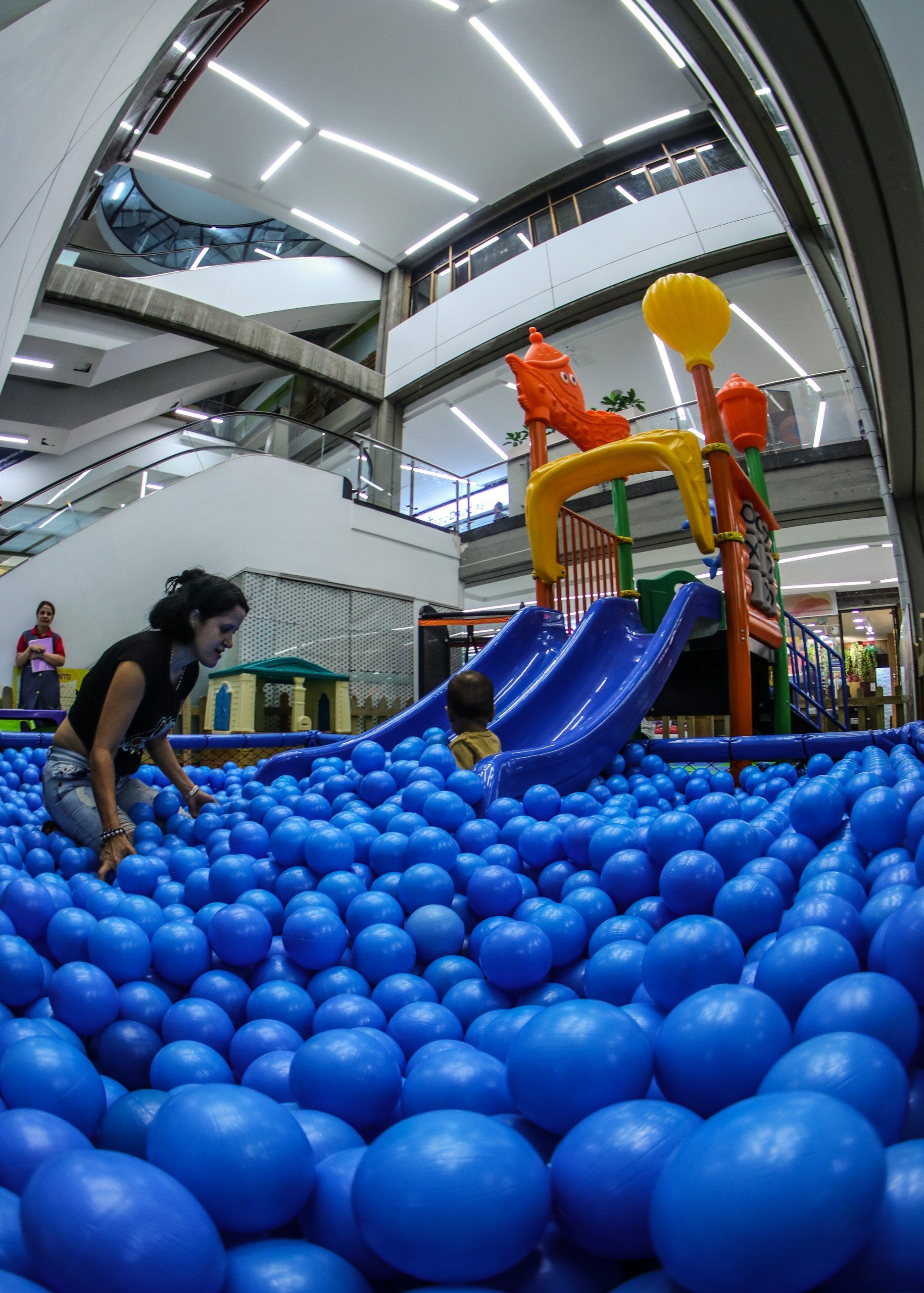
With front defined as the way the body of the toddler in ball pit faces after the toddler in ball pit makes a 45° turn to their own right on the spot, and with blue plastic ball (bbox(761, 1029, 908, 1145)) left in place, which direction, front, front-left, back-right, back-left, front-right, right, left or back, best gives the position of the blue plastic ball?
back-right

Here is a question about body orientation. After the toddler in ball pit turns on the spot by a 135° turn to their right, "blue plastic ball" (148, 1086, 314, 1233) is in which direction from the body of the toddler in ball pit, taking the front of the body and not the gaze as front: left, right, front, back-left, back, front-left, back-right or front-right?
front-right

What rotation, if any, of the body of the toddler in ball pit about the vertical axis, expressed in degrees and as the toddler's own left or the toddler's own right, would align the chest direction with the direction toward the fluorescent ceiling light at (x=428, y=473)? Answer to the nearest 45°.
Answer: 0° — they already face it

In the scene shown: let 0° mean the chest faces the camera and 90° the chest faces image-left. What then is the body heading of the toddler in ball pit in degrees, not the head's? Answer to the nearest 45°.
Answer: approximately 180°

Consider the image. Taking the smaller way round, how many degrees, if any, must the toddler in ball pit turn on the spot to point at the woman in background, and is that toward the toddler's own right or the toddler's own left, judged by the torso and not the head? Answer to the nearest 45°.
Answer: approximately 45° to the toddler's own left

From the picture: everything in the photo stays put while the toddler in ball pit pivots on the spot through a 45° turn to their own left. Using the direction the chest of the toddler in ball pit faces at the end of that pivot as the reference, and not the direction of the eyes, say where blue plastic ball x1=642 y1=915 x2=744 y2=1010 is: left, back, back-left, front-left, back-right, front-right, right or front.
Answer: back-left

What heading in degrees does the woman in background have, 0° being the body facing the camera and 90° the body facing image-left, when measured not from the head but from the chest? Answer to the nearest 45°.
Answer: approximately 0°

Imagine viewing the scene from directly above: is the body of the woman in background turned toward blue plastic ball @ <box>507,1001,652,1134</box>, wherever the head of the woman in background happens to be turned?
yes

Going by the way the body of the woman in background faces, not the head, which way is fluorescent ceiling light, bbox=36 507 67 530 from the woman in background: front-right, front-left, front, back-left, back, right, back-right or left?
back

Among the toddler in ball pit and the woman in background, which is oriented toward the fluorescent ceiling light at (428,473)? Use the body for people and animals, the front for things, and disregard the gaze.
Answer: the toddler in ball pit

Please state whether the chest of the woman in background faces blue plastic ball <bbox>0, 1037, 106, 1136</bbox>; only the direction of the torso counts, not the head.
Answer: yes

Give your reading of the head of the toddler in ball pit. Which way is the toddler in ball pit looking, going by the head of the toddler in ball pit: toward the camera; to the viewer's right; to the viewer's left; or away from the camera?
away from the camera
